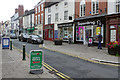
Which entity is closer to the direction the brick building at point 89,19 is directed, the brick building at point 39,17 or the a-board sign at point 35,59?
the a-board sign

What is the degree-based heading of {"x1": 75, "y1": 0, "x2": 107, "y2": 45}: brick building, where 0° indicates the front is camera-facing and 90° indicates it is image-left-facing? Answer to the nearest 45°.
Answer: approximately 45°

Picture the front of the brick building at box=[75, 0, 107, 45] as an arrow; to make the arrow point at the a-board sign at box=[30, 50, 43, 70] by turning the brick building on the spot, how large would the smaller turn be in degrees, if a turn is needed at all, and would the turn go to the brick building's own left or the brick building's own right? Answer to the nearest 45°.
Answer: approximately 45° to the brick building's own left

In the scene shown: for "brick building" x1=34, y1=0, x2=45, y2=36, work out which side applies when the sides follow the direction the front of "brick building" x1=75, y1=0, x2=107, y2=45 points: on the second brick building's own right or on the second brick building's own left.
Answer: on the second brick building's own right
